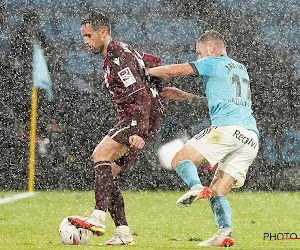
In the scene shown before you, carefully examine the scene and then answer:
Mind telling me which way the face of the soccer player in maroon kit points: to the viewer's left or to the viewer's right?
to the viewer's left

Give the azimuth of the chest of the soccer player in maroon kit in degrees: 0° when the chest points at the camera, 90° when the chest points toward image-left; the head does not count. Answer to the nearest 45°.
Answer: approximately 90°

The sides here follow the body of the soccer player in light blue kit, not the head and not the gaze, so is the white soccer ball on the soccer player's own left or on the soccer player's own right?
on the soccer player's own left

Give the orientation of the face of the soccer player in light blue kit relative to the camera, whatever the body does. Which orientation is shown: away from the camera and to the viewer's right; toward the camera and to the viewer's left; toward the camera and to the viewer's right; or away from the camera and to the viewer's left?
away from the camera and to the viewer's left

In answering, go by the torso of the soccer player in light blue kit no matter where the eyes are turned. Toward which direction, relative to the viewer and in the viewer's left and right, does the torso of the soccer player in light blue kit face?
facing away from the viewer and to the left of the viewer

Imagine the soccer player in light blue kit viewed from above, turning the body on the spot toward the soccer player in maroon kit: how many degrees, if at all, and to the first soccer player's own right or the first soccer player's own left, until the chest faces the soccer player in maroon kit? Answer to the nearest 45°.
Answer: approximately 45° to the first soccer player's own left

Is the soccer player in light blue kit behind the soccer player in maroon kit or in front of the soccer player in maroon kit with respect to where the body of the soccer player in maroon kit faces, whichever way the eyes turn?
behind
